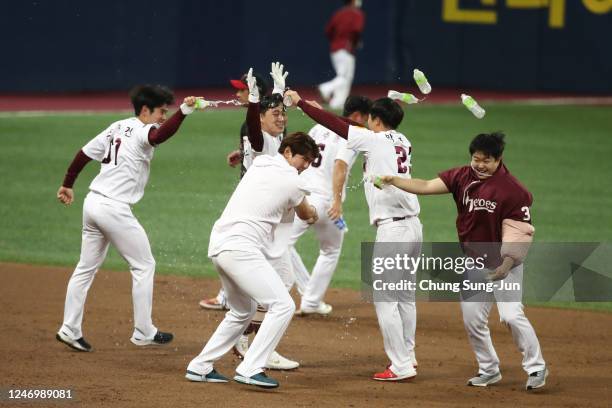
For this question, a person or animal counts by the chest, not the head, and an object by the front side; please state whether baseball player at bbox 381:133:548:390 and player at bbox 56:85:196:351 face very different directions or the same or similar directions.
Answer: very different directions

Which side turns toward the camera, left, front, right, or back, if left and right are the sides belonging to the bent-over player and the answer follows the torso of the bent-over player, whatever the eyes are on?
right

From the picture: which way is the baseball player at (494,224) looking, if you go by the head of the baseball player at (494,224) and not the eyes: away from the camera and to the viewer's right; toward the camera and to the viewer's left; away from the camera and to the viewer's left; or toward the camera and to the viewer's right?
toward the camera and to the viewer's left

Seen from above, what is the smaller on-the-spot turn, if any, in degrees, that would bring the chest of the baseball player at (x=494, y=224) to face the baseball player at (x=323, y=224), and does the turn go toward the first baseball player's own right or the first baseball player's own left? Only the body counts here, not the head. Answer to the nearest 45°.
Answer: approximately 90° to the first baseball player's own right

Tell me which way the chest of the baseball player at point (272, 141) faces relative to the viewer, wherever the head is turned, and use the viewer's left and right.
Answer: facing the viewer and to the right of the viewer

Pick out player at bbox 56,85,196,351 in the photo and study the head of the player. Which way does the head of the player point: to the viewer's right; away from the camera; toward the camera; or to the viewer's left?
to the viewer's right

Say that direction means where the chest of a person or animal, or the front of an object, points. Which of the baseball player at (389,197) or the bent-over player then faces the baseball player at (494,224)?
the bent-over player

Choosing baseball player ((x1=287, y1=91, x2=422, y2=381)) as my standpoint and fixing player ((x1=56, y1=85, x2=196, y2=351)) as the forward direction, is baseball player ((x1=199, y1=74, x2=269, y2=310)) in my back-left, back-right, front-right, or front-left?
front-right

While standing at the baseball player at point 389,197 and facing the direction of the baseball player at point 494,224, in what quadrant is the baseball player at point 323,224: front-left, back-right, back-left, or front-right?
back-left

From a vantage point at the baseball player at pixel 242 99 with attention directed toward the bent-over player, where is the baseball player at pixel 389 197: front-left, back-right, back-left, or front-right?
front-left

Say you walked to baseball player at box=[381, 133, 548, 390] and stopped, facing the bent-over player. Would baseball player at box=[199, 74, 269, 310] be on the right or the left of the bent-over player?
right

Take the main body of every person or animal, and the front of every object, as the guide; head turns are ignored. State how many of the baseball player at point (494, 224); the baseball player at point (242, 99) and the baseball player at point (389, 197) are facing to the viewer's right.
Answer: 0

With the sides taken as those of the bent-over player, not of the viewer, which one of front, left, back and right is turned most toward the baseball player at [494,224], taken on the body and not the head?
front

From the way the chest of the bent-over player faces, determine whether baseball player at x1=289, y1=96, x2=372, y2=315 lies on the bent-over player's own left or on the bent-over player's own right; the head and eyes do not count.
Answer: on the bent-over player's own left

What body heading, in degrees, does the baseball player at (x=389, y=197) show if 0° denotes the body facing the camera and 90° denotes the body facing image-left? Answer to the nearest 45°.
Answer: approximately 135°

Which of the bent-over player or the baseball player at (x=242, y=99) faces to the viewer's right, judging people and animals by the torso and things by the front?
the bent-over player
